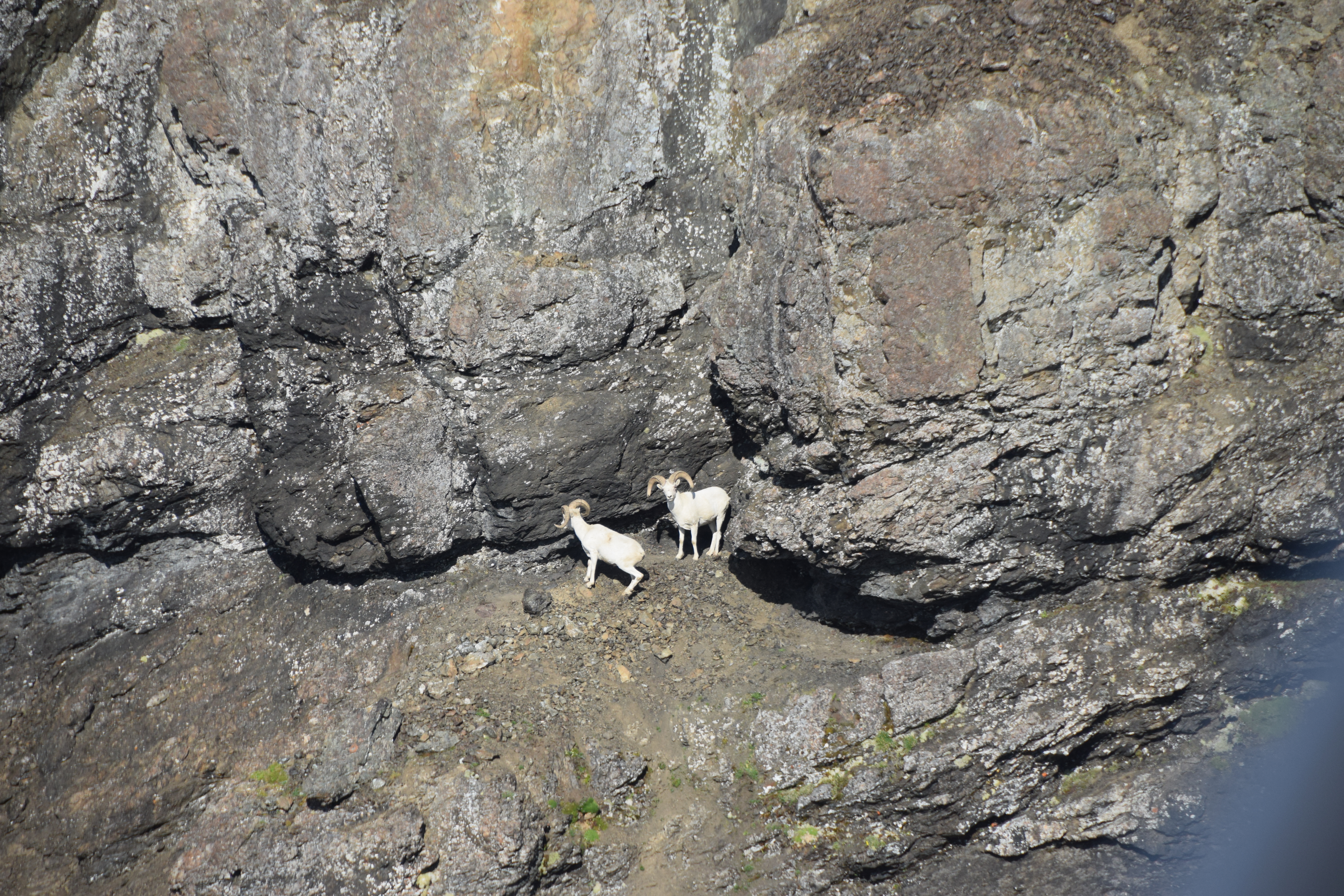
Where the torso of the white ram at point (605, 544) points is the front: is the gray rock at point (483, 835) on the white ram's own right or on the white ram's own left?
on the white ram's own left

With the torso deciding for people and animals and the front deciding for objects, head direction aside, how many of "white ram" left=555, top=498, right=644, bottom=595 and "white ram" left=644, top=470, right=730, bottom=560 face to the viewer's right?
0

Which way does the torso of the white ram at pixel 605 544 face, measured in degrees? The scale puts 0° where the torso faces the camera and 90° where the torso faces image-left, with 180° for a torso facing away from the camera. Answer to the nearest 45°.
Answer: approximately 90°

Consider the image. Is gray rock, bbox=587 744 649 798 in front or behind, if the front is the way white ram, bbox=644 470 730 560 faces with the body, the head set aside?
in front

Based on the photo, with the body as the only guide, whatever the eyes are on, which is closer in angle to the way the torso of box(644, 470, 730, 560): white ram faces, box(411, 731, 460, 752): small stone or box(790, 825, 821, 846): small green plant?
the small stone

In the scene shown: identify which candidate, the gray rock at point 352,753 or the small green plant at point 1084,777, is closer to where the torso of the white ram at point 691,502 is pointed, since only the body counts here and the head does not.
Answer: the gray rock

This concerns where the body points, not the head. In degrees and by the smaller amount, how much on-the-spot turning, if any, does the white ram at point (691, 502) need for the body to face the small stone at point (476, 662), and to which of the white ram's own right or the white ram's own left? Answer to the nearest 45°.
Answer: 0° — it already faces it

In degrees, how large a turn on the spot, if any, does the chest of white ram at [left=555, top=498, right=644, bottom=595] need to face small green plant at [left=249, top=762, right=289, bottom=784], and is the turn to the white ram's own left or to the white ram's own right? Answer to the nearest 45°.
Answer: approximately 45° to the white ram's own left

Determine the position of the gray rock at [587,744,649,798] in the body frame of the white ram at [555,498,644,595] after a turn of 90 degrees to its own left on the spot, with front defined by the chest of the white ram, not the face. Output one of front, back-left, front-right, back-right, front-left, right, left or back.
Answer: front

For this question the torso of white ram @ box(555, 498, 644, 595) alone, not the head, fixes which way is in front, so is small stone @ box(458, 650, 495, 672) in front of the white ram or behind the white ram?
in front
